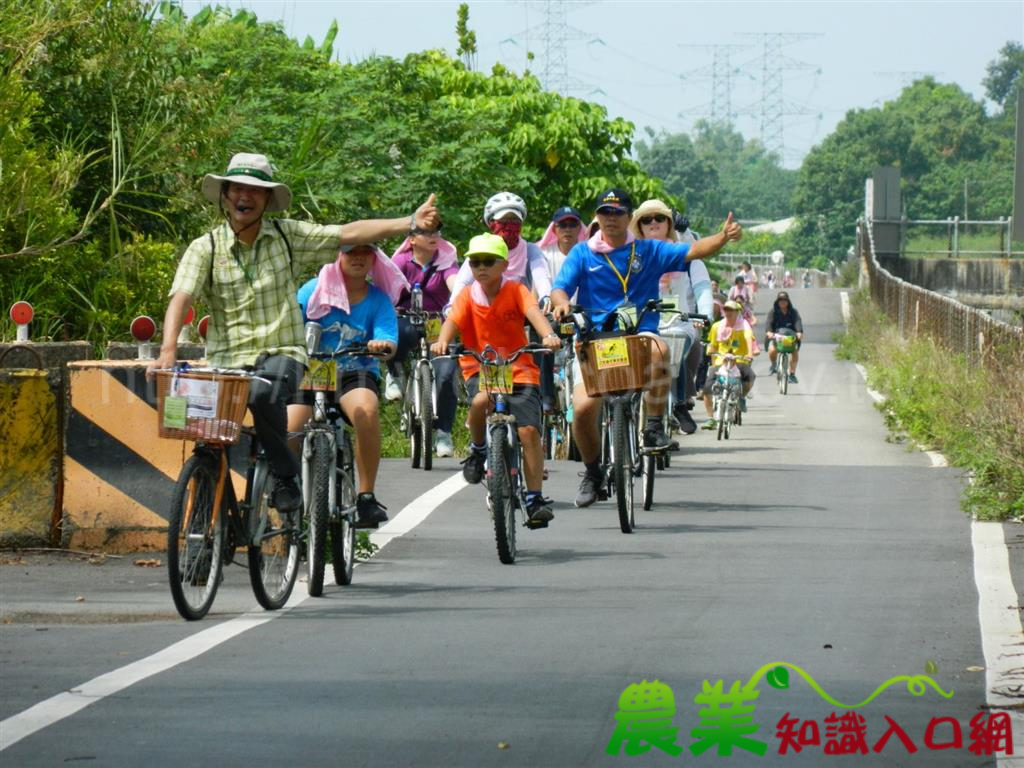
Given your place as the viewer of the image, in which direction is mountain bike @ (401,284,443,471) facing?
facing the viewer

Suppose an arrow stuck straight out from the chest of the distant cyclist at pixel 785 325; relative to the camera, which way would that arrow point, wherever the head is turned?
toward the camera

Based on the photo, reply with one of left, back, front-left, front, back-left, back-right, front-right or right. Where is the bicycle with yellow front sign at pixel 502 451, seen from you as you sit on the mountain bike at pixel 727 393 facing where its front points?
front

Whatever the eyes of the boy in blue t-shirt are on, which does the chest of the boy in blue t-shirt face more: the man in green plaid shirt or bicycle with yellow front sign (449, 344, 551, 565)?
the man in green plaid shirt

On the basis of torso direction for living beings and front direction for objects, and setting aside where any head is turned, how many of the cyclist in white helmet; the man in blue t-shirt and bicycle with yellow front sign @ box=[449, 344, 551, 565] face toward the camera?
3

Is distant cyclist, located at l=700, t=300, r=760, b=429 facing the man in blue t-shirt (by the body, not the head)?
yes

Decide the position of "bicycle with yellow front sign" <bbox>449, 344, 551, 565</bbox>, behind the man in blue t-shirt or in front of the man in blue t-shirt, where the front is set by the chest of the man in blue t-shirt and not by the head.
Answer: in front

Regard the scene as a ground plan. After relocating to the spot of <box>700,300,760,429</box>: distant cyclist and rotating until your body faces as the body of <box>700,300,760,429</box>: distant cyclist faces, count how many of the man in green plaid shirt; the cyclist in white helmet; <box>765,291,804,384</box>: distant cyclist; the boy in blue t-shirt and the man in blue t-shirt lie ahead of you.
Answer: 4

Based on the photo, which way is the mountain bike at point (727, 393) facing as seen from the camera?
toward the camera

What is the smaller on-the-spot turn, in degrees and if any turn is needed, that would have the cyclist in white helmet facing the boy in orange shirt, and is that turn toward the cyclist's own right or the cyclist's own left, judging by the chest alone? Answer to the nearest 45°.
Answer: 0° — they already face them

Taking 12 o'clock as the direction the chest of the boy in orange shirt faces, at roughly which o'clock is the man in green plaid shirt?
The man in green plaid shirt is roughly at 1 o'clock from the boy in orange shirt.

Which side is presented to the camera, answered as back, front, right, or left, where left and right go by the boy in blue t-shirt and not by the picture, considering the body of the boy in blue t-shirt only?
front
